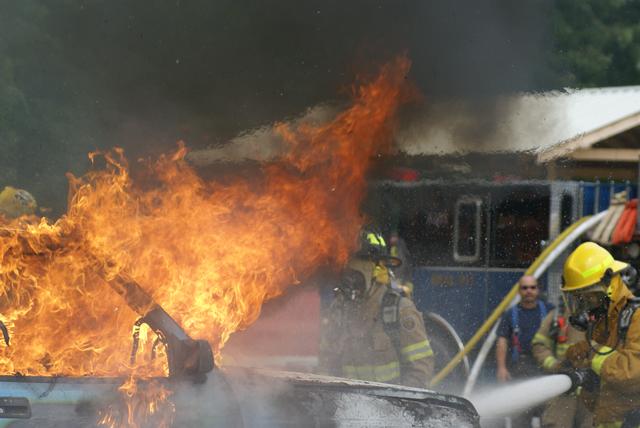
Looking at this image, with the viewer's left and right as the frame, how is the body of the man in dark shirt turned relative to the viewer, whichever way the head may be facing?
facing the viewer

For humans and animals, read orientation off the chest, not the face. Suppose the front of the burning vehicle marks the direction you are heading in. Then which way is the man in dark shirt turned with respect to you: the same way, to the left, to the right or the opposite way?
to the right

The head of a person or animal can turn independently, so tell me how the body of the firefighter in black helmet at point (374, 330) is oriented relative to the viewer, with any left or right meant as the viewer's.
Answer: facing the viewer and to the left of the viewer

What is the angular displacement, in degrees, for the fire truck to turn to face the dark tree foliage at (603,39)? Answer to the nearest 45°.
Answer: approximately 90° to its right

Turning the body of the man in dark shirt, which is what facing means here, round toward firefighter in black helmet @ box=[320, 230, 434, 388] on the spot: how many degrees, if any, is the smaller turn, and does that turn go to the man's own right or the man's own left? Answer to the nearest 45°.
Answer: approximately 45° to the man's own right

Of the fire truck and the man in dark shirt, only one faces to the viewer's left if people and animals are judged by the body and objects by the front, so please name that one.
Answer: the fire truck

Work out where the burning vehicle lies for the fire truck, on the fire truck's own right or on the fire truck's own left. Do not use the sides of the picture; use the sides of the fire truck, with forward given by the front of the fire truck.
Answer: on the fire truck's own left

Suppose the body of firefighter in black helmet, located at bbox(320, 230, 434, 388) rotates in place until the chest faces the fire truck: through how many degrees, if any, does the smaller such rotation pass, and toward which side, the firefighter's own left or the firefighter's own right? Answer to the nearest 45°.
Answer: approximately 135° to the firefighter's own right

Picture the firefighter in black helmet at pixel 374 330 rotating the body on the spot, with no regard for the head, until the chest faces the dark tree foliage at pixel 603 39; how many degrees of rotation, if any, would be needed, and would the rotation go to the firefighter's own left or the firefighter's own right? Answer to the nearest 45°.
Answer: approximately 180°

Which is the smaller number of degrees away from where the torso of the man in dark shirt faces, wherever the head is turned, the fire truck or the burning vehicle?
the burning vehicle

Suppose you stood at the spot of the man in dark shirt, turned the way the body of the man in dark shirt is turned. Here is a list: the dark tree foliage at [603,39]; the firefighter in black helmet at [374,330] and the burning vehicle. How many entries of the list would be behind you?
1

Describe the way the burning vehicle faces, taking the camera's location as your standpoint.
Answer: facing to the right of the viewer

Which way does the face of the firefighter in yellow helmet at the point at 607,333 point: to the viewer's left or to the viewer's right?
to the viewer's left

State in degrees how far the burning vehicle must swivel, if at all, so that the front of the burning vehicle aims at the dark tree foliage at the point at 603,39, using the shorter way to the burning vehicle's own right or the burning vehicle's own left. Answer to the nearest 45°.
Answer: approximately 45° to the burning vehicle's own left

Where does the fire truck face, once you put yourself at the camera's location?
facing to the left of the viewer

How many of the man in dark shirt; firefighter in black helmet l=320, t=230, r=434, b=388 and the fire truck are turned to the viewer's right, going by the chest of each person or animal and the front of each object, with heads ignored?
0

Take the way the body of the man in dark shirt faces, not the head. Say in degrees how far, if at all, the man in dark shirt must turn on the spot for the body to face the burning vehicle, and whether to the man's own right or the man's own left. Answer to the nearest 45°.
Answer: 0° — they already face it

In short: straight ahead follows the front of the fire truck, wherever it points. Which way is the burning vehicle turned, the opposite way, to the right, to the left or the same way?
the opposite way
